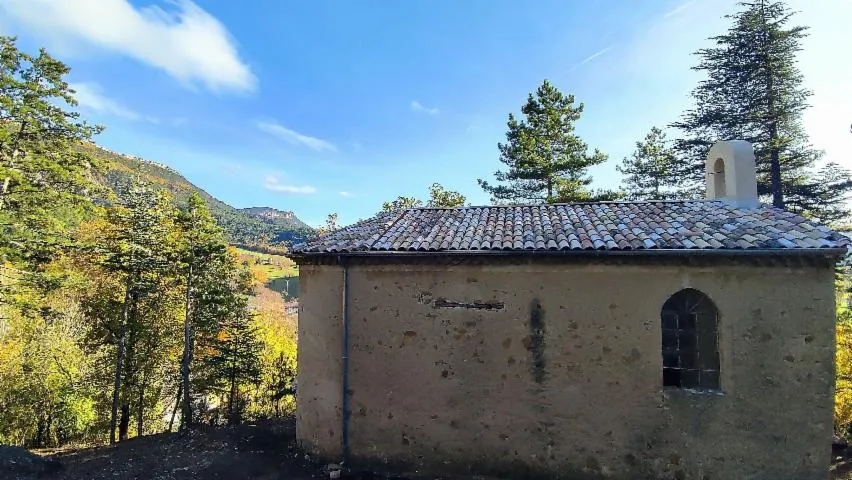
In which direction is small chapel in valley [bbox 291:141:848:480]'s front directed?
to the viewer's right

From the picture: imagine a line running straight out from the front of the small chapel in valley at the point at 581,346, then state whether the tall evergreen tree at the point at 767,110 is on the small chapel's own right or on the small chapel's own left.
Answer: on the small chapel's own left

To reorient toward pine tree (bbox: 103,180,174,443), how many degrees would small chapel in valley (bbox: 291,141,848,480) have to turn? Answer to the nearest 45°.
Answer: approximately 180°

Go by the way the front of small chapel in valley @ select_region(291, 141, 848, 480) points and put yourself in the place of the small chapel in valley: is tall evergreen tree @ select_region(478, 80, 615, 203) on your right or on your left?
on your left

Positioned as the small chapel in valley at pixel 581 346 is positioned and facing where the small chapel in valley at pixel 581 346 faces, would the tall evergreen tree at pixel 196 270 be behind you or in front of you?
behind
